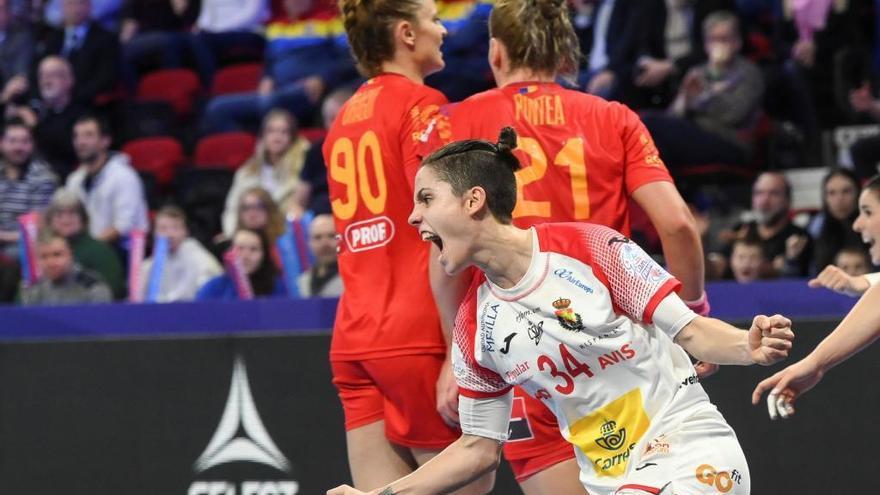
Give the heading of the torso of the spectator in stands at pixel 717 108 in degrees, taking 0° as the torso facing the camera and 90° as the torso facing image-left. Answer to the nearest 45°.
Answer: approximately 45°

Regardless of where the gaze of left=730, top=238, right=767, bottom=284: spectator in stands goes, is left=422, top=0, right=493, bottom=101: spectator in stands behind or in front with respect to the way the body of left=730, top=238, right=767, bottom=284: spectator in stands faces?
behind

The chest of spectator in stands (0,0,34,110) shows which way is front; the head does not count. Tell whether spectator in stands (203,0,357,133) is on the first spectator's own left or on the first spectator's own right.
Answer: on the first spectator's own left

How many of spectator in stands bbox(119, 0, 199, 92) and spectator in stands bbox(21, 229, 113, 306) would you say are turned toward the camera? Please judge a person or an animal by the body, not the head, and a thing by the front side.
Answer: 2
